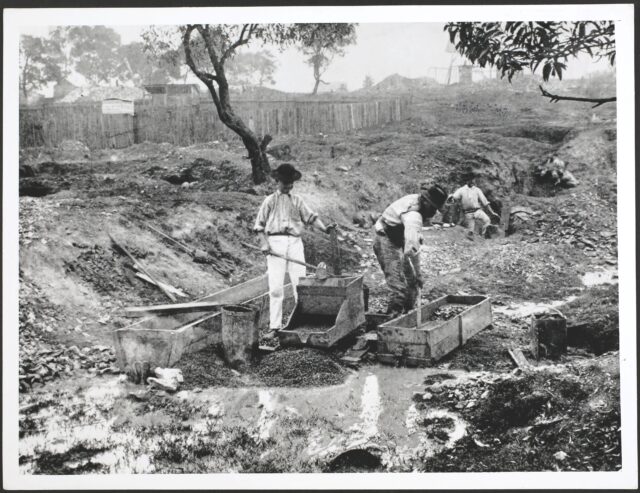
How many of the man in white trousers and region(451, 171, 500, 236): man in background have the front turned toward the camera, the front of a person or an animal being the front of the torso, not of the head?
2

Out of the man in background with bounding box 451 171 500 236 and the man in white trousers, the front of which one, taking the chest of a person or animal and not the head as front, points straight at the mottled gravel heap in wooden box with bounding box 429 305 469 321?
the man in background

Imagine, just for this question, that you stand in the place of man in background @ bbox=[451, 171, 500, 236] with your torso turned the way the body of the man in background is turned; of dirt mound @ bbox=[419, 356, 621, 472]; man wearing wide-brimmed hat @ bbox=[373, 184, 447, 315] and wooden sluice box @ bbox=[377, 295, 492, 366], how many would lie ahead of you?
3

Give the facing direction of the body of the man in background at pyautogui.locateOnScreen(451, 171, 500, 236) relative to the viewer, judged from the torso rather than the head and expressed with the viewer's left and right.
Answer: facing the viewer

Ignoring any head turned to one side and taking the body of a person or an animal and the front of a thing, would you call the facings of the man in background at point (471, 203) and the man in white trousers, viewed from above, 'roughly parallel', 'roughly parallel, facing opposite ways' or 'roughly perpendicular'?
roughly parallel

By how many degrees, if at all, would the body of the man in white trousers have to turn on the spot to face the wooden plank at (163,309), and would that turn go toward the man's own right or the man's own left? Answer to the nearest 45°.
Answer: approximately 45° to the man's own right

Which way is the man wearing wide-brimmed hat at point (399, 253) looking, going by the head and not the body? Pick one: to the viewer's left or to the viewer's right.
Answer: to the viewer's right

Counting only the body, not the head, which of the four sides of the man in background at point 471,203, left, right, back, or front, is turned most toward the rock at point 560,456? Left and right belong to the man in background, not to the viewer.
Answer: front

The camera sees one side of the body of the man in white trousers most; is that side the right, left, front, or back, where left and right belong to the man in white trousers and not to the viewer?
front

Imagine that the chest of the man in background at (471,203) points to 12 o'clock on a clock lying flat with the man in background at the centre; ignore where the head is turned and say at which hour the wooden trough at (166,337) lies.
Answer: The wooden trough is roughly at 1 o'clock from the man in background.

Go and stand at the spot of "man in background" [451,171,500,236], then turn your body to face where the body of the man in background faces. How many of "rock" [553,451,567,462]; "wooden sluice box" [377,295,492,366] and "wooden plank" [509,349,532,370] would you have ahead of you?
3

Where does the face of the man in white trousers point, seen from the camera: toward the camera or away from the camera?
toward the camera

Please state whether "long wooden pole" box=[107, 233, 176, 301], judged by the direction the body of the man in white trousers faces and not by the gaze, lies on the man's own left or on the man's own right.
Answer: on the man's own right
